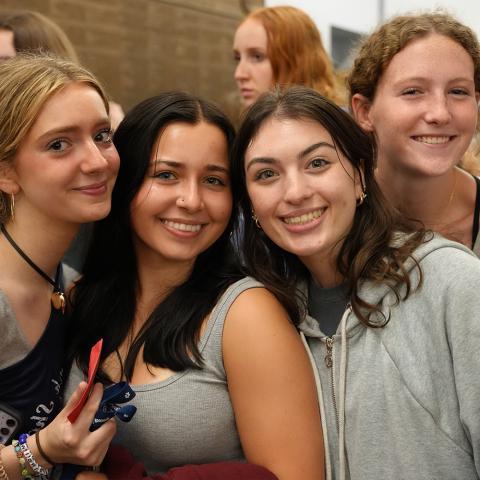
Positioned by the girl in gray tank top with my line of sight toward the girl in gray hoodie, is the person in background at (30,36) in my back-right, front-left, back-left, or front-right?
back-left

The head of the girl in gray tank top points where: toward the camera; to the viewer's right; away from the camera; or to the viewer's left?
toward the camera

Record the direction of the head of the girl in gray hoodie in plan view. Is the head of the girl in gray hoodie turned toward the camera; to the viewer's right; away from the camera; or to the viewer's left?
toward the camera
